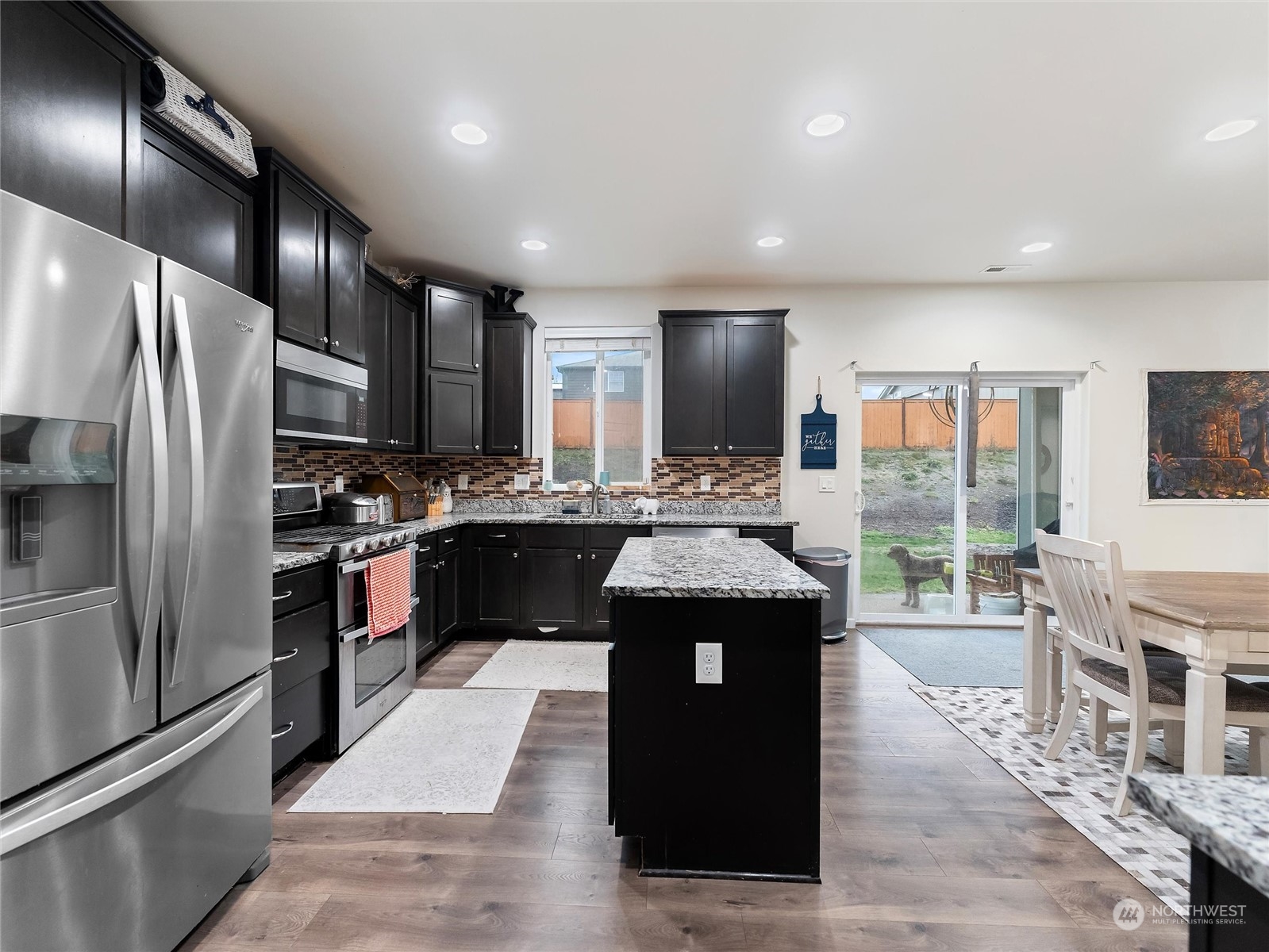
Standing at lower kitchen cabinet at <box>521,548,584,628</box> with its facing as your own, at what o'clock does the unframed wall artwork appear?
The unframed wall artwork is roughly at 9 o'clock from the lower kitchen cabinet.

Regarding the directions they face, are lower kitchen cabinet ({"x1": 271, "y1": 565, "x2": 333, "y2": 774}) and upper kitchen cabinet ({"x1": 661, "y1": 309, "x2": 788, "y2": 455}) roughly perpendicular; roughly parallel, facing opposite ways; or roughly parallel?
roughly perpendicular

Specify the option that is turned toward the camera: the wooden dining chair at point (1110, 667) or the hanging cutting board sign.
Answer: the hanging cutting board sign

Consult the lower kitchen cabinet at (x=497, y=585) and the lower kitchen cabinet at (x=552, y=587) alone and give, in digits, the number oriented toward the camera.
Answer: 2

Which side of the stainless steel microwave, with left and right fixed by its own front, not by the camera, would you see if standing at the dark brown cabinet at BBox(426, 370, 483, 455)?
left

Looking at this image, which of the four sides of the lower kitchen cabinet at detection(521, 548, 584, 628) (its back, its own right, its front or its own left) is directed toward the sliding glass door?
left

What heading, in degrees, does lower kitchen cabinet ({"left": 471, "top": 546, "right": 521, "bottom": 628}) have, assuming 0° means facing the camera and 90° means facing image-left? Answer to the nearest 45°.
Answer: approximately 0°

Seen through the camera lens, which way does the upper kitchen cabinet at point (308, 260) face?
facing the viewer and to the right of the viewer

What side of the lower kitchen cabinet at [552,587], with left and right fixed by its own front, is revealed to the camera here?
front

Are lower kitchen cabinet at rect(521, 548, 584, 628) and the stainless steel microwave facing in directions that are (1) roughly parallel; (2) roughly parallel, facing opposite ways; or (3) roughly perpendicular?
roughly perpendicular

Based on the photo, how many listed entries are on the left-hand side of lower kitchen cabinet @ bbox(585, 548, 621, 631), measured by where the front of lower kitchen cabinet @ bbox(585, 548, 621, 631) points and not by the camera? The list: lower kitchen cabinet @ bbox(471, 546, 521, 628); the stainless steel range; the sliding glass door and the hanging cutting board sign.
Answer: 2

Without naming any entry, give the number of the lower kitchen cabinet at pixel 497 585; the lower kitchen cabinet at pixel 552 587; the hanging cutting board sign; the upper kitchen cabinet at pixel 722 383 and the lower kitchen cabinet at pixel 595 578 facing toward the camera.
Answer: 5

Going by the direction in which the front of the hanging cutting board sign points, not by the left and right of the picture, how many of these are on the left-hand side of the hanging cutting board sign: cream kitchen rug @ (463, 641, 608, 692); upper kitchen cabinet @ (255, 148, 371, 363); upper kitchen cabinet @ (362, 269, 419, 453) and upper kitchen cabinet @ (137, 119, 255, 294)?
0

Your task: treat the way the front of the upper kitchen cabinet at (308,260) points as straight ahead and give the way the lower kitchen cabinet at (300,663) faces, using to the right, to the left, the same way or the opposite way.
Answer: the same way

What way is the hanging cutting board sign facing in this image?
toward the camera

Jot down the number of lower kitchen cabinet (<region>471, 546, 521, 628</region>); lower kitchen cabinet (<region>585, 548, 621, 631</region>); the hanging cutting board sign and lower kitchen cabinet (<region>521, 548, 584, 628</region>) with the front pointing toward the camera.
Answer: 4

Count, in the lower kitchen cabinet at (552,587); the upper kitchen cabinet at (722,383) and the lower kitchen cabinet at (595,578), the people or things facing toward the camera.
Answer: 3

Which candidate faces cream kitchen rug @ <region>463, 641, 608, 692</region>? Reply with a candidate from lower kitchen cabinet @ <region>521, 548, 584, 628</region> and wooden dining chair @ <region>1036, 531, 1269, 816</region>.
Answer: the lower kitchen cabinet
